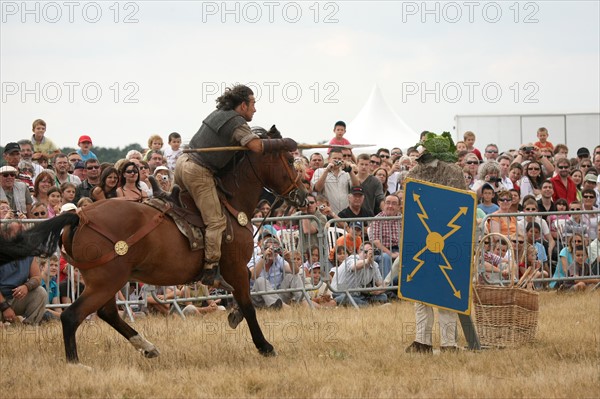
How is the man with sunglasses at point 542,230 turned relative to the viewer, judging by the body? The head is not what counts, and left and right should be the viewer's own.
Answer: facing the viewer

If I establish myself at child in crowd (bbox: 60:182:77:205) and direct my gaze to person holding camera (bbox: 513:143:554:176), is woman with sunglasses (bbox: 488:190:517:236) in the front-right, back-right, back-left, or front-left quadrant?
front-right

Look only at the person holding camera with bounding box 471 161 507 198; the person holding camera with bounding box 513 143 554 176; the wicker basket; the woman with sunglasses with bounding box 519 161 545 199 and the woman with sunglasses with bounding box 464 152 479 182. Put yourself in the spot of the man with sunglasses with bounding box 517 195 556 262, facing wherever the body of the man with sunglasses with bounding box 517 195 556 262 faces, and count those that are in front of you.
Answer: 1

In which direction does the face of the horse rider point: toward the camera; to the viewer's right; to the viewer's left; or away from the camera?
to the viewer's right

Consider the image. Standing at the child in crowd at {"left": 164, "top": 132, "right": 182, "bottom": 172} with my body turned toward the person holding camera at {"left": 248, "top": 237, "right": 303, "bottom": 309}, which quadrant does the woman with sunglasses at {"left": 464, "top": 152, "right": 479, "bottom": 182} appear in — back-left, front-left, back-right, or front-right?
front-left

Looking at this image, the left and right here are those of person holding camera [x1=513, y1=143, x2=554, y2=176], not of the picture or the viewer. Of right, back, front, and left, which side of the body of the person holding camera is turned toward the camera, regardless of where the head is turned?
front

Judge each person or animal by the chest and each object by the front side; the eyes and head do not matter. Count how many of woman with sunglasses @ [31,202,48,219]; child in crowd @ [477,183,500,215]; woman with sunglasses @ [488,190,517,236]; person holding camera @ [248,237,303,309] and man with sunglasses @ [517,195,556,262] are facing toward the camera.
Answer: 5

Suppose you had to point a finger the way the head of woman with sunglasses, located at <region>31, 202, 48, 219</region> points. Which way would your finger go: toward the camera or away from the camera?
toward the camera

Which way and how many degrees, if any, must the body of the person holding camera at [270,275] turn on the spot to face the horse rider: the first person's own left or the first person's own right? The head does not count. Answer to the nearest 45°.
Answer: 0° — they already face them

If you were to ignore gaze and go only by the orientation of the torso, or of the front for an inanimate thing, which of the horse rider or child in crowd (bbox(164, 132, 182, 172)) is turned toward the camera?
the child in crowd

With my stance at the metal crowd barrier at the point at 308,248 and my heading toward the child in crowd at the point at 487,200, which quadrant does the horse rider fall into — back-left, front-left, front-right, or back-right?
back-right

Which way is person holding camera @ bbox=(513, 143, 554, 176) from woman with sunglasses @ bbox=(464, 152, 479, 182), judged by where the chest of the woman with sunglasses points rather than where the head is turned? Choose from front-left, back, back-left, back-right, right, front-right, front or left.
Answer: back-left

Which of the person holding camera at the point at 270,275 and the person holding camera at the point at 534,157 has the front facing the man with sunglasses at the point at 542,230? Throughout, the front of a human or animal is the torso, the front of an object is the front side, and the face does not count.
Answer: the person holding camera at the point at 534,157

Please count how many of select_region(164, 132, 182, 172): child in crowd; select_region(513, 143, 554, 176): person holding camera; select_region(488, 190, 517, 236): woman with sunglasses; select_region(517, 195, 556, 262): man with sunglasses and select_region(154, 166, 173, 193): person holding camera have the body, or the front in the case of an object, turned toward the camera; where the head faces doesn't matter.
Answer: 5

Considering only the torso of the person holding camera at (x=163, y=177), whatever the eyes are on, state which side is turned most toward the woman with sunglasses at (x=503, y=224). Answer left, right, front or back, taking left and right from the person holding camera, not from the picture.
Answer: left

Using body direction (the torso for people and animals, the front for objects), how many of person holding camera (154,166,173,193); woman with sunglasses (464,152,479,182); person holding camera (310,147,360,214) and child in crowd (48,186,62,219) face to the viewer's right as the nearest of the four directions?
0

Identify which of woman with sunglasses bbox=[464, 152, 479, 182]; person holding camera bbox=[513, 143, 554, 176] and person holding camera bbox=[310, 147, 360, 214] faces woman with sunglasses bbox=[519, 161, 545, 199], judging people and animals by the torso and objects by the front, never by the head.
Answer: person holding camera bbox=[513, 143, 554, 176]

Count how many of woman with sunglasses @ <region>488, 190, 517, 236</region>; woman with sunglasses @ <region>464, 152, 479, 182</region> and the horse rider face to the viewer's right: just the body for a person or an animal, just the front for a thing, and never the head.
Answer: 1

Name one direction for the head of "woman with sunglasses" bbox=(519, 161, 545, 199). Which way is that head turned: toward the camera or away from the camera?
toward the camera
